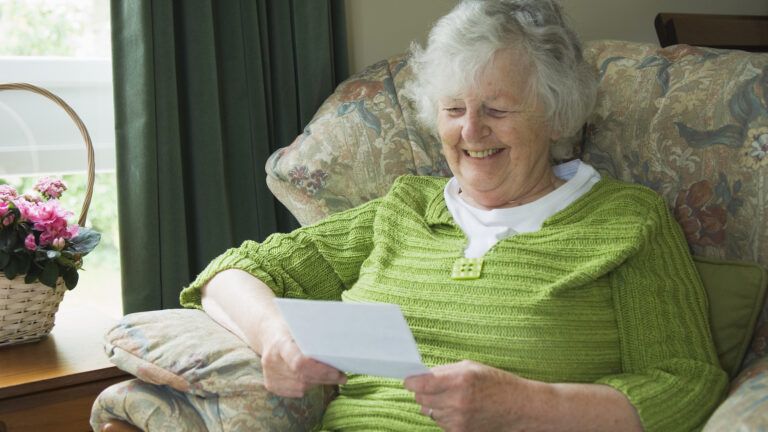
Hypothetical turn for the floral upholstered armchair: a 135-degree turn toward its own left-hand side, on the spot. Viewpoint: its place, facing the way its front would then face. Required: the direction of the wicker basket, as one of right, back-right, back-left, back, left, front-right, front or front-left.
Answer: back

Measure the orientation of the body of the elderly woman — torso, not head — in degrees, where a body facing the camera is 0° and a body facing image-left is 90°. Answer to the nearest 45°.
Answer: approximately 45°

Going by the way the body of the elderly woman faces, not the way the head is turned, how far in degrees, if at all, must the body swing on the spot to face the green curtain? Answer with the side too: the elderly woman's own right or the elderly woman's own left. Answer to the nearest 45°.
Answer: approximately 90° to the elderly woman's own right

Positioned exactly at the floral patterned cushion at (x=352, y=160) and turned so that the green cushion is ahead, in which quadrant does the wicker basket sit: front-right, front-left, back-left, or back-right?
back-right

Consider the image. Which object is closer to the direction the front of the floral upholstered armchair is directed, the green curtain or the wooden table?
the wooden table

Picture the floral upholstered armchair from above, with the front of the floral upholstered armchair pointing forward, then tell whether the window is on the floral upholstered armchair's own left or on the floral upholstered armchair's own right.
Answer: on the floral upholstered armchair's own right

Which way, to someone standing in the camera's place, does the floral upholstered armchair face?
facing the viewer and to the left of the viewer

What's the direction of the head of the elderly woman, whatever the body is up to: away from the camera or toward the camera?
toward the camera
